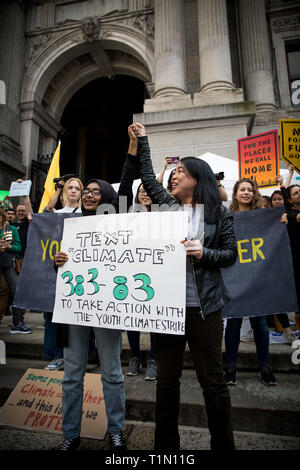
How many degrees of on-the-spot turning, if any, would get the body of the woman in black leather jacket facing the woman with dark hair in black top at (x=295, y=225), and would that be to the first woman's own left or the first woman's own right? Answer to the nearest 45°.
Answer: approximately 180°

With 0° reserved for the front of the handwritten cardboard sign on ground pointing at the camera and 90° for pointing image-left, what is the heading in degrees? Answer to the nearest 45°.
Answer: approximately 0°

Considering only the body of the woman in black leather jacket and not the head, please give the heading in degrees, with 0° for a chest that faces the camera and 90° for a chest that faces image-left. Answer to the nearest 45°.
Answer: approximately 45°

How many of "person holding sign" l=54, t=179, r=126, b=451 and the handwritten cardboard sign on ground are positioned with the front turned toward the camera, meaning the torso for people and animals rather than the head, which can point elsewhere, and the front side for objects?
2

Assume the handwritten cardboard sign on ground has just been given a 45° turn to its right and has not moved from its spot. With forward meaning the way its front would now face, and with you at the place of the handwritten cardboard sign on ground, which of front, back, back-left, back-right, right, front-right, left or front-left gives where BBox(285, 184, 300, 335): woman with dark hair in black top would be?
back-left

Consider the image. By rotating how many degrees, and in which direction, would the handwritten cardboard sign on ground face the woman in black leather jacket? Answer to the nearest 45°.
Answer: approximately 45° to its left

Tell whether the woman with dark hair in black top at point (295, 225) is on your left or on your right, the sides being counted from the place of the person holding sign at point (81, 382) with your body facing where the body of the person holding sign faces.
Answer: on your left

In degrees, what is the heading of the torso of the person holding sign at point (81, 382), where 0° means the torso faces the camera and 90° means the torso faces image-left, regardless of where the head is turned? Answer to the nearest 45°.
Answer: approximately 0°
